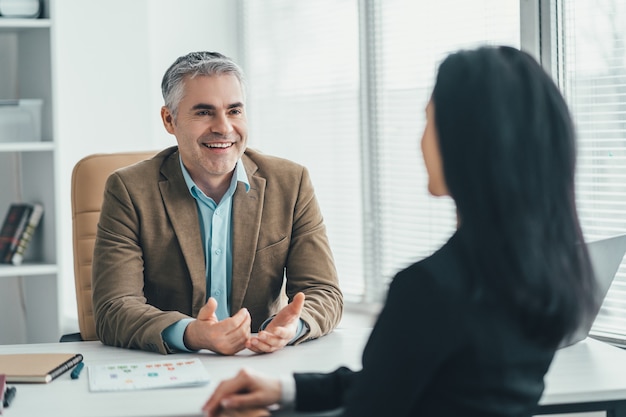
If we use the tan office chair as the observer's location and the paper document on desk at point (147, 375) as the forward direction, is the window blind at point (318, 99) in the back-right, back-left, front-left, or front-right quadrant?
back-left

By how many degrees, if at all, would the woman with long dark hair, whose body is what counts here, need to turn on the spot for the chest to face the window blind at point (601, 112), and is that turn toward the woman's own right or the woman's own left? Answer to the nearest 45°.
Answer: approximately 45° to the woman's own right

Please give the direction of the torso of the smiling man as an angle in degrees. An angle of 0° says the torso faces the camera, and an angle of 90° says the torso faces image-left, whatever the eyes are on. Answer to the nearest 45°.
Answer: approximately 0°

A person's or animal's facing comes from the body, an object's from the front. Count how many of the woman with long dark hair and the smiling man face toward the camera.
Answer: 1

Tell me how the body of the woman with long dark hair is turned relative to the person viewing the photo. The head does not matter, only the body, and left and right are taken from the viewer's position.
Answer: facing away from the viewer and to the left of the viewer

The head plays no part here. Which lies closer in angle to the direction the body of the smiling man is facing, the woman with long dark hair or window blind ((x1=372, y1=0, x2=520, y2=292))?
the woman with long dark hair

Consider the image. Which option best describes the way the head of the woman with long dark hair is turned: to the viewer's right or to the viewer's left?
to the viewer's left
